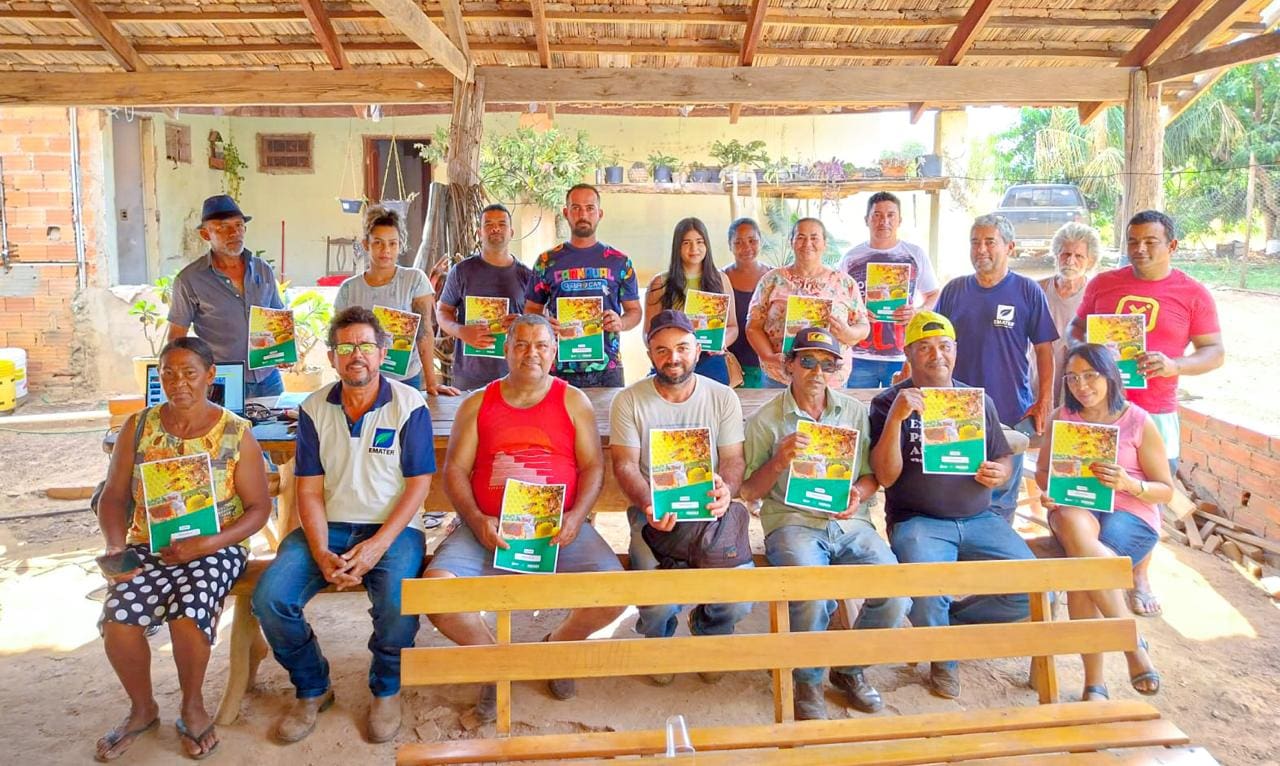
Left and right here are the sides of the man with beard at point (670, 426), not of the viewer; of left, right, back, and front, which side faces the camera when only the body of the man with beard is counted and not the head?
front

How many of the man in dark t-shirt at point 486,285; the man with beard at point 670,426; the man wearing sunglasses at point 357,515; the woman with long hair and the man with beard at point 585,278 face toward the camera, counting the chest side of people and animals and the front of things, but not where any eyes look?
5

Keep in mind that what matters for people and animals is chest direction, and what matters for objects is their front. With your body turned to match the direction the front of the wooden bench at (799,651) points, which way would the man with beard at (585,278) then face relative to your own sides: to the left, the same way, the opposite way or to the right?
the same way

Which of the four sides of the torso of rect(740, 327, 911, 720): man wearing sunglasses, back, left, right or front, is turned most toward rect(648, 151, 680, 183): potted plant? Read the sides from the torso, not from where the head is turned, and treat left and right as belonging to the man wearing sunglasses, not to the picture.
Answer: back

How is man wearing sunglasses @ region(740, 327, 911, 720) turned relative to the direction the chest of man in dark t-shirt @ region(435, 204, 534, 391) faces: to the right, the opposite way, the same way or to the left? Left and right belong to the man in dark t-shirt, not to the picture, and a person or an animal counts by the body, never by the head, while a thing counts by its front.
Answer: the same way

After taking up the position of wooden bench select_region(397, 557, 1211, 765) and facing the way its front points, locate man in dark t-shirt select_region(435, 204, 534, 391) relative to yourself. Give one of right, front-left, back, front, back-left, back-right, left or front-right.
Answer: back-right

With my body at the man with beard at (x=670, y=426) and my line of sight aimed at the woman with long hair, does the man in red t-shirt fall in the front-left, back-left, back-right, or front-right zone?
front-right

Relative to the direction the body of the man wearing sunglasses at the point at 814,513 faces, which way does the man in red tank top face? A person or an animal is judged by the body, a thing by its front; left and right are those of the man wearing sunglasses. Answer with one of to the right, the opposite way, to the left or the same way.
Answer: the same way

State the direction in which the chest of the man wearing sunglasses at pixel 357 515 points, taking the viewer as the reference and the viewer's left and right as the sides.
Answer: facing the viewer

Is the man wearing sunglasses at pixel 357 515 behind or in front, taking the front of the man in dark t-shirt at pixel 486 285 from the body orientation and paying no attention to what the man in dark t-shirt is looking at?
in front

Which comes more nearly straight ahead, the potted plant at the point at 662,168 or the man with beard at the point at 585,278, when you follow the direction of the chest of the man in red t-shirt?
the man with beard

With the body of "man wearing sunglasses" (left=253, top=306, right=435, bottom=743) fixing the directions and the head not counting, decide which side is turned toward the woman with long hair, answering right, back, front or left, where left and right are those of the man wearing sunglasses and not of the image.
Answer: left

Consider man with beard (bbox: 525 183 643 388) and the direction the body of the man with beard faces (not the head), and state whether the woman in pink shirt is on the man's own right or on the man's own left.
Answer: on the man's own left

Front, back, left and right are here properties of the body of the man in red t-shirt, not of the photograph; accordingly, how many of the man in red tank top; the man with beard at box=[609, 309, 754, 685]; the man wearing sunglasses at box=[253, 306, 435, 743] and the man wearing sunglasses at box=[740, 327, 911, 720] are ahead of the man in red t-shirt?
4

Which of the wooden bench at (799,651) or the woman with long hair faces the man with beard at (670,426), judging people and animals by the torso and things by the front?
the woman with long hair

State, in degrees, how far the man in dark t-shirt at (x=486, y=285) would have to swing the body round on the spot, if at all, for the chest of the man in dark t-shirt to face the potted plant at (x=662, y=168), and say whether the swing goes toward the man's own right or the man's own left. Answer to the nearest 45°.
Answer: approximately 180°

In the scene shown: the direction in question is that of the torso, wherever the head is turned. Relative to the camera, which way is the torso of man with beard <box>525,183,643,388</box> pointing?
toward the camera

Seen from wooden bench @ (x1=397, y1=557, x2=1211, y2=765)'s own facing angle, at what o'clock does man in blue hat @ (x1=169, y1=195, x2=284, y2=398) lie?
The man in blue hat is roughly at 4 o'clock from the wooden bench.
